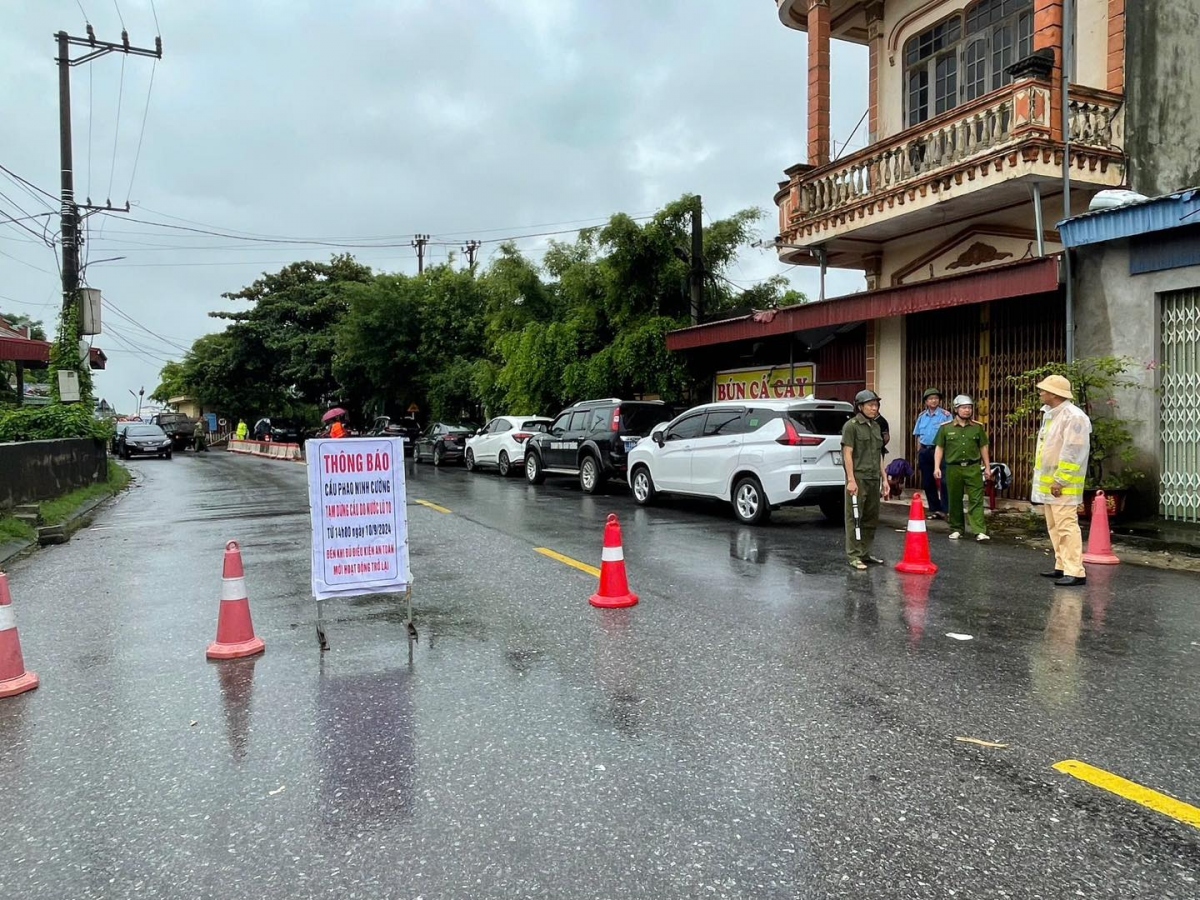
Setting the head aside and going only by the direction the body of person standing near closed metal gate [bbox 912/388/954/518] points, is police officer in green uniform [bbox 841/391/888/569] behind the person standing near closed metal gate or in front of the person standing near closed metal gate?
in front

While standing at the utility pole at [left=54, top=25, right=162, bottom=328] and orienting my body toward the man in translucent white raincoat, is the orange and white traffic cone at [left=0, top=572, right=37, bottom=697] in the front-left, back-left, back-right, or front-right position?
front-right

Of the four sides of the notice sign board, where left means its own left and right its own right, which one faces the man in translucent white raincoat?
left

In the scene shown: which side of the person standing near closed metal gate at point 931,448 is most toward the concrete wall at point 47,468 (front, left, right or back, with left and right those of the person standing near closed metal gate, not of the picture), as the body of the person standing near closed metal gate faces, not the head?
right

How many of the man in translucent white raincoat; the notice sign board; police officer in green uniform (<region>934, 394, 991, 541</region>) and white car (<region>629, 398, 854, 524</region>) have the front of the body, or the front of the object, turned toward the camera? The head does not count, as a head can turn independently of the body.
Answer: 2

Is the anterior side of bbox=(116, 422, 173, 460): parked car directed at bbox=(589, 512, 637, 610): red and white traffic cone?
yes

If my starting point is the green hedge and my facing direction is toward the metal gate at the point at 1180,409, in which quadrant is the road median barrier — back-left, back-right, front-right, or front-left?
back-left

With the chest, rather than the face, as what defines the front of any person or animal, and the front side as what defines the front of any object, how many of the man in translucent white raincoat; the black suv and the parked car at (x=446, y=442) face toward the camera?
0

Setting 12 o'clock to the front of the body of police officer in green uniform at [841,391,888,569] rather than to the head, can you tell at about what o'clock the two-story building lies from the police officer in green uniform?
The two-story building is roughly at 8 o'clock from the police officer in green uniform.

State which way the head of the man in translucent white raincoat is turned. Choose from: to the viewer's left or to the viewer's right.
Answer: to the viewer's left

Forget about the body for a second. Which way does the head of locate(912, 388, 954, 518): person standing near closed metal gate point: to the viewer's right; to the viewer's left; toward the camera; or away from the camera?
toward the camera

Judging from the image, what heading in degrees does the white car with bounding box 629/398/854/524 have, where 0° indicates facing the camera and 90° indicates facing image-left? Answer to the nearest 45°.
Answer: approximately 135°

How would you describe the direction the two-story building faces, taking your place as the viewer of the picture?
facing the viewer and to the left of the viewer

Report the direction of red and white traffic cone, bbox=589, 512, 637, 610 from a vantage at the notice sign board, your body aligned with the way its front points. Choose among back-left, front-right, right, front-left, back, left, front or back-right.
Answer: left

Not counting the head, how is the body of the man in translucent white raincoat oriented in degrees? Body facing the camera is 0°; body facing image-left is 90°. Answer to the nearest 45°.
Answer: approximately 90°

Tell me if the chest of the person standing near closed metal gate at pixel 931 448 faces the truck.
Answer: no

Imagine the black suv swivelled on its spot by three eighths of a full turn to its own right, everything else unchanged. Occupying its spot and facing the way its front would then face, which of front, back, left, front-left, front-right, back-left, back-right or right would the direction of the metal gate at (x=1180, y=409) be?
front-right

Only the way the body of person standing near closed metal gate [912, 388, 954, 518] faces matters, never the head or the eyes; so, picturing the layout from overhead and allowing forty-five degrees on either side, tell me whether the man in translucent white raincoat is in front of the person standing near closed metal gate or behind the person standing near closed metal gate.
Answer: in front

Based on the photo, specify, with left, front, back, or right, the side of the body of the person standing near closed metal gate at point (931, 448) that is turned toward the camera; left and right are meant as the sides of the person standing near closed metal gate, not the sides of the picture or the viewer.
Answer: front
